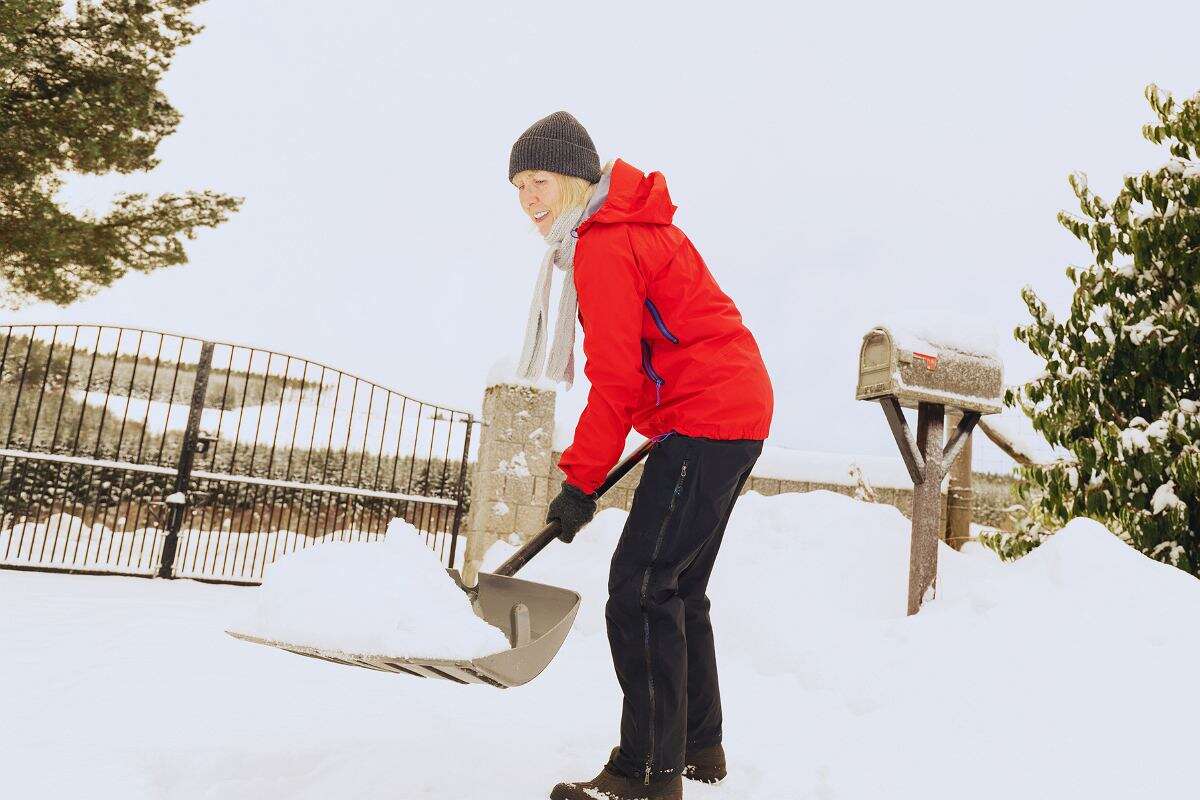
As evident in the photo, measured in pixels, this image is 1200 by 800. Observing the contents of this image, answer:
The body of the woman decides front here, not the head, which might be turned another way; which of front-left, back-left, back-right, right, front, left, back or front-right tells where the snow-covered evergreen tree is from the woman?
back-right

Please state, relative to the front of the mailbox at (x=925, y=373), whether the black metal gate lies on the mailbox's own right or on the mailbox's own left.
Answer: on the mailbox's own right

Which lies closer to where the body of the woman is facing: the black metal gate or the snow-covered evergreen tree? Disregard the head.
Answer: the black metal gate

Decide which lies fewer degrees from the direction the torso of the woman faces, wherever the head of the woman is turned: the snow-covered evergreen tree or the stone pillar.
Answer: the stone pillar

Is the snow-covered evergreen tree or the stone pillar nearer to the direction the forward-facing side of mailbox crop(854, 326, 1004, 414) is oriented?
the stone pillar

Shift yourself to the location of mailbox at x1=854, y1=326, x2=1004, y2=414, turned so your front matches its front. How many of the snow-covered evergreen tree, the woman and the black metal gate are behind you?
1

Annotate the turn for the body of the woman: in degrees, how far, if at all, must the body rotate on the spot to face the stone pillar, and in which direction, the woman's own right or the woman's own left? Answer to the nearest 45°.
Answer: approximately 90° to the woman's own right

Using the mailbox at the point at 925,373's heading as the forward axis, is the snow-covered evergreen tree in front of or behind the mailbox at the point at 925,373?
behind

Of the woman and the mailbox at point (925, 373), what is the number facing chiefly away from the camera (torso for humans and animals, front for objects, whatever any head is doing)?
0

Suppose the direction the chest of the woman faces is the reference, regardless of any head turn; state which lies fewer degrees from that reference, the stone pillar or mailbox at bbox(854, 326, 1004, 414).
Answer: the stone pillar

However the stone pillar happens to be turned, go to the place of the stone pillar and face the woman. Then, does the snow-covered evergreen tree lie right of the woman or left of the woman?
left

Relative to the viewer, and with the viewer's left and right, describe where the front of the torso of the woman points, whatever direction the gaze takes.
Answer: facing to the left of the viewer
